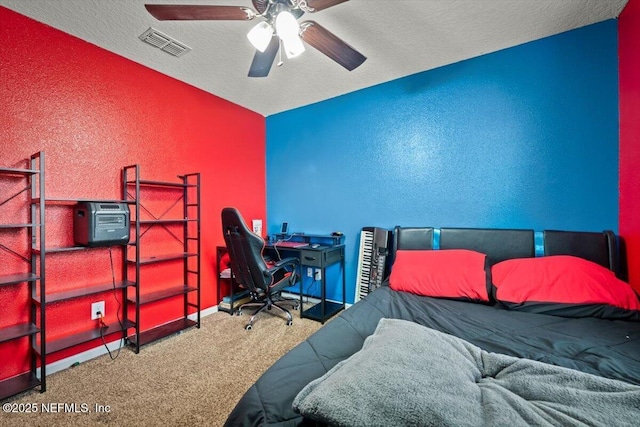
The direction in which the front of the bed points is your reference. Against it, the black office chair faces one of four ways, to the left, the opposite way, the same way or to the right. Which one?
the opposite way

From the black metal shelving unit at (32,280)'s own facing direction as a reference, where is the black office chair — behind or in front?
in front

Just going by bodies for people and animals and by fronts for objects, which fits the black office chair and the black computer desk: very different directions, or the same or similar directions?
very different directions

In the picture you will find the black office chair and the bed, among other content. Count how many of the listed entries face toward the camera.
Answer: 1

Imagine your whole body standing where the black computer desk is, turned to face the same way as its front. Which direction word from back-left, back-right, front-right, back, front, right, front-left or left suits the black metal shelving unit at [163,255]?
front-right

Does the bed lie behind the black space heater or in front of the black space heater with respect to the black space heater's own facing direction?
in front

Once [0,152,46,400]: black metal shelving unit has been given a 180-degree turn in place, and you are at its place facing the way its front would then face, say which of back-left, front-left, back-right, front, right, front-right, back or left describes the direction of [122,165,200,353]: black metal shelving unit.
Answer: back-right

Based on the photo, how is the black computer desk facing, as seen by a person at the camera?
facing the viewer and to the left of the viewer

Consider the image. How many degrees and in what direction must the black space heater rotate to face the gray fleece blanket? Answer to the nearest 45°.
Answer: approximately 45° to its right

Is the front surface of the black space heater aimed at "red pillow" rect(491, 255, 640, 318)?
yes

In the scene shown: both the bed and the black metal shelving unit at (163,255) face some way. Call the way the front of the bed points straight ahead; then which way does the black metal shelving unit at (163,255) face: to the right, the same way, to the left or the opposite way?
to the left

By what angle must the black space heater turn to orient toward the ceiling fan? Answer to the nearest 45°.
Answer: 0° — it already faces it

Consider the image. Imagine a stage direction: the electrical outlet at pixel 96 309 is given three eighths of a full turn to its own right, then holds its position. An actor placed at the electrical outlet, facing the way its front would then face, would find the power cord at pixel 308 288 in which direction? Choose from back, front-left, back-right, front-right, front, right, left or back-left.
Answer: back

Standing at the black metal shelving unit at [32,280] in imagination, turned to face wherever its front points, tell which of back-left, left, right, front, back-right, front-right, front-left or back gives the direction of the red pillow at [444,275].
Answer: front

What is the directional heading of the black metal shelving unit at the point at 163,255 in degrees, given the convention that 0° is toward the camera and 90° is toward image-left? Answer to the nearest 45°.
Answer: approximately 315°

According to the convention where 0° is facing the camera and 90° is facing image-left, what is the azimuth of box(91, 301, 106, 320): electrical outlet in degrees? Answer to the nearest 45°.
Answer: approximately 315°

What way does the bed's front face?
toward the camera
